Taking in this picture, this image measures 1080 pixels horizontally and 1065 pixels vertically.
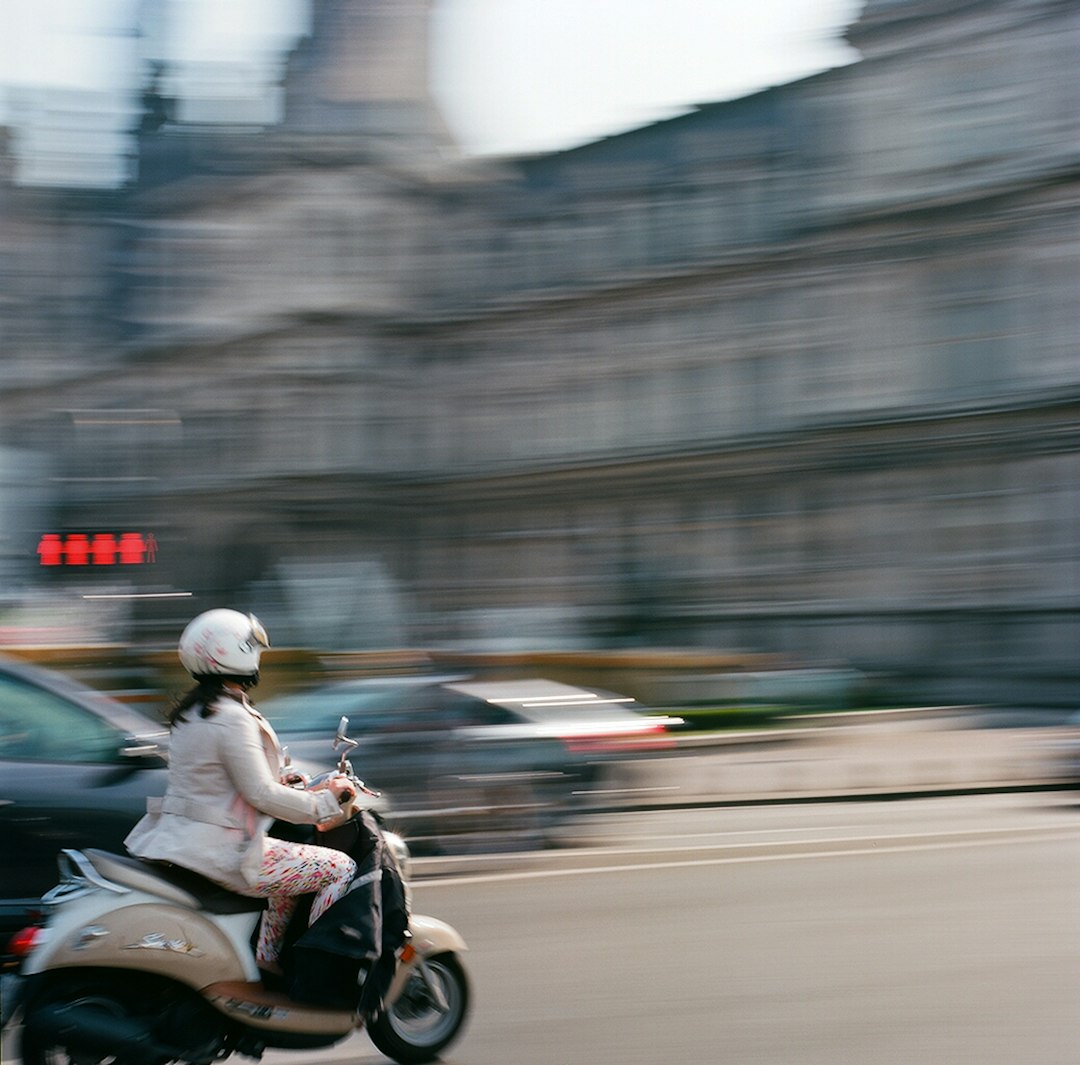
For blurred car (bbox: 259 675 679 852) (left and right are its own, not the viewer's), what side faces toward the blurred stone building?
right

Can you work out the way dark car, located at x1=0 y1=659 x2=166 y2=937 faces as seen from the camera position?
facing to the right of the viewer

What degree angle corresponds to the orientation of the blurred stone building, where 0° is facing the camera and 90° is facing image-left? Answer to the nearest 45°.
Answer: approximately 45°

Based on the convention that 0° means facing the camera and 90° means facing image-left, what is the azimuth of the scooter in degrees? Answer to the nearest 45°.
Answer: approximately 270°

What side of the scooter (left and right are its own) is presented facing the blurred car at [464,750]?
left

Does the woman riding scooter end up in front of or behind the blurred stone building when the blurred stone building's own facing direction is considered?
in front

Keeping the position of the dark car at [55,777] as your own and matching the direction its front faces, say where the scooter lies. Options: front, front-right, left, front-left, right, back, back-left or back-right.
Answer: right

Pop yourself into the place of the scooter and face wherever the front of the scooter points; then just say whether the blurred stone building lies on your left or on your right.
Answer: on your left

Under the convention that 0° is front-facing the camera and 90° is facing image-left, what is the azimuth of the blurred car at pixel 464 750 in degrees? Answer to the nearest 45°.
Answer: approximately 90°

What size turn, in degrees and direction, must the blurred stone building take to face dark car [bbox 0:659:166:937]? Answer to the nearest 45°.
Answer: approximately 45° to its left

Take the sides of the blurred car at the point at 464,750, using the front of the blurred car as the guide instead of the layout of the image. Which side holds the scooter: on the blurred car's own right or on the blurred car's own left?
on the blurred car's own left

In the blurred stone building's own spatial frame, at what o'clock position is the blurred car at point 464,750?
The blurred car is roughly at 11 o'clock from the blurred stone building.

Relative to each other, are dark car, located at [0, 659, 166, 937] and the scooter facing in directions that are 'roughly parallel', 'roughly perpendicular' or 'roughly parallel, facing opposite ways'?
roughly parallel

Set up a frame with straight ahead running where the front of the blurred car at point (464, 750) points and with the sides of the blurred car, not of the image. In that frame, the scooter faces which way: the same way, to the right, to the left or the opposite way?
the opposite way

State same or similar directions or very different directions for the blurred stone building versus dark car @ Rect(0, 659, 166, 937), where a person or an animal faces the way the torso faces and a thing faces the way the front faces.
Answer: very different directions
